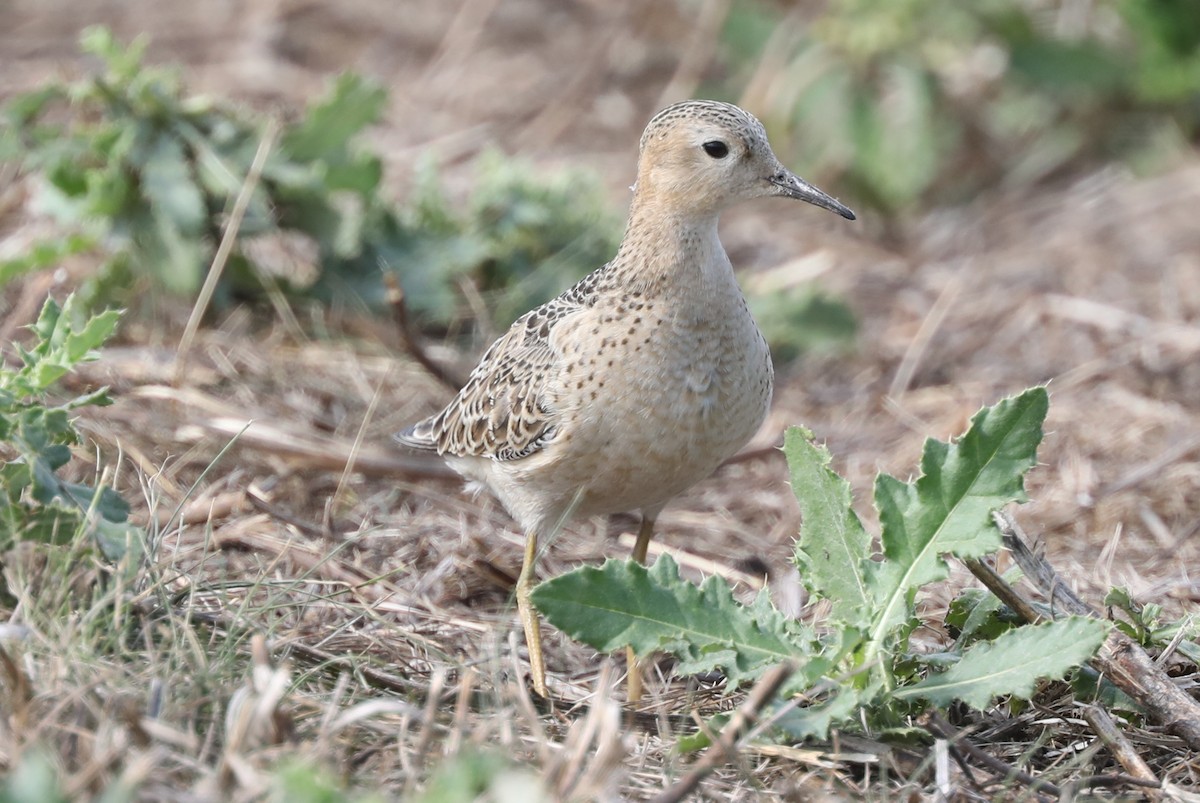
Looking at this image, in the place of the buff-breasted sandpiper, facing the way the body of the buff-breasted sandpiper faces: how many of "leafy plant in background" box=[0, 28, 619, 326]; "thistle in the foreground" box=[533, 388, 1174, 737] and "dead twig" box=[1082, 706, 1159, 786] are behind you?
1

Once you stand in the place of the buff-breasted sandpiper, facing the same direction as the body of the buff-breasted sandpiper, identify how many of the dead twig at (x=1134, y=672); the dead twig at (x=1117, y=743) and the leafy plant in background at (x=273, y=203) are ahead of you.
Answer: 2

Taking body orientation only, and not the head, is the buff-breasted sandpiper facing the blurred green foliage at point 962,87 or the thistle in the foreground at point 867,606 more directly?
the thistle in the foreground

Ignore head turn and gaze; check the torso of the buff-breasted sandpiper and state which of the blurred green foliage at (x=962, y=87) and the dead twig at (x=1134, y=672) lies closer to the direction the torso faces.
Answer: the dead twig

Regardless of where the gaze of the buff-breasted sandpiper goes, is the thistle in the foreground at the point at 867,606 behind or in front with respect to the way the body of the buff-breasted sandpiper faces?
in front

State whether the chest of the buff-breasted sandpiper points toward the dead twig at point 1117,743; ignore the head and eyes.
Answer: yes

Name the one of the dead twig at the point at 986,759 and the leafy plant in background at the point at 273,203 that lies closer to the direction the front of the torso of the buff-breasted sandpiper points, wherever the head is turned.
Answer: the dead twig

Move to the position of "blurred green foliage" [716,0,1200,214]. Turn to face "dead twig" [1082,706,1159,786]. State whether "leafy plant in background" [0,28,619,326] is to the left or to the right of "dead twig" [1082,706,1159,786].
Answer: right

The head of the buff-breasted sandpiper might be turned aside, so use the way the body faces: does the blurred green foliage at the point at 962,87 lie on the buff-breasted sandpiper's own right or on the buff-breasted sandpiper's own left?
on the buff-breasted sandpiper's own left

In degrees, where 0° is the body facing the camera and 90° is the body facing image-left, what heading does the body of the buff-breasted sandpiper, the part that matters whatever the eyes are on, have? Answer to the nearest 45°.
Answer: approximately 315°

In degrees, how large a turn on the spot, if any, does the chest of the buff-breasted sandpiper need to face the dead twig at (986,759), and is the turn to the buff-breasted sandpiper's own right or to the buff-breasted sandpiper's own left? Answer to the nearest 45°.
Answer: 0° — it already faces it
